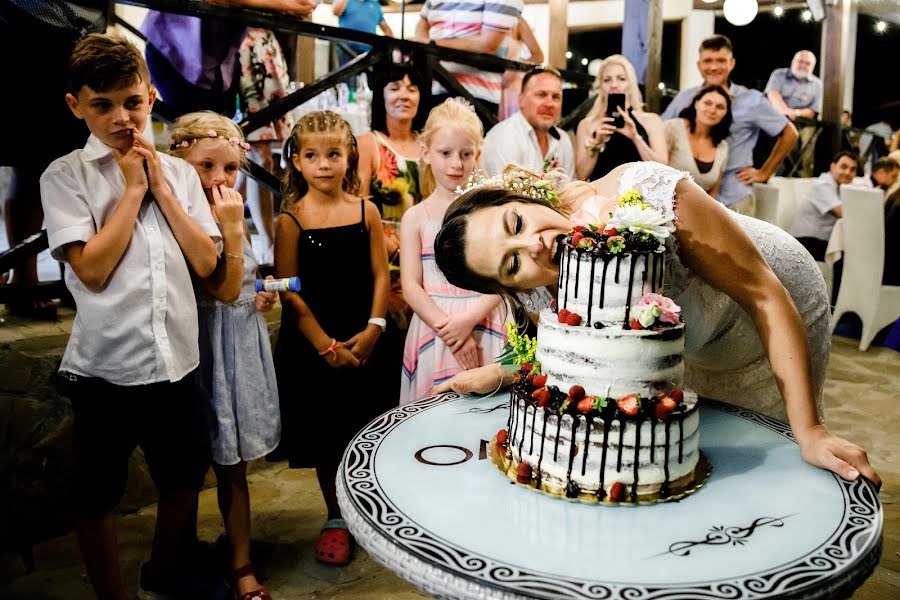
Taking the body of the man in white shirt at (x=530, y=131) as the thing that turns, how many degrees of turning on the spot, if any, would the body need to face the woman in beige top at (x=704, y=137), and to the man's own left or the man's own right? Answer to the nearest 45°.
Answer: approximately 90° to the man's own left

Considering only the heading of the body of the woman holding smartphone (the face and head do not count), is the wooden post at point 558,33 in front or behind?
behind

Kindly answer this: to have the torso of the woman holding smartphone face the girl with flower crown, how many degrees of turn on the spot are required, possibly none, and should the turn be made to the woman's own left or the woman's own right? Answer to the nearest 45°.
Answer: approximately 45° to the woman's own right

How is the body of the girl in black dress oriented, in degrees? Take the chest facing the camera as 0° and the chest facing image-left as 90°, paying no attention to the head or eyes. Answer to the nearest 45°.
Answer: approximately 0°

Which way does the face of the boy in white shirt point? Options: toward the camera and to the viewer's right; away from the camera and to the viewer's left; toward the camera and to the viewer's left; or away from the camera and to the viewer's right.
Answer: toward the camera and to the viewer's right

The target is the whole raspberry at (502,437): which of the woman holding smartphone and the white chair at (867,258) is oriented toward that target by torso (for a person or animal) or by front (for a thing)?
the woman holding smartphone

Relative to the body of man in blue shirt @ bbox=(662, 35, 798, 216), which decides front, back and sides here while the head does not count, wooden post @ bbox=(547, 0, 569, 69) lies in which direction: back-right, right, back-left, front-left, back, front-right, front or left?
right

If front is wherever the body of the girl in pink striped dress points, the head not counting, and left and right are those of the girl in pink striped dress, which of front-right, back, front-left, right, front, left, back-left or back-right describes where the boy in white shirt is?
right

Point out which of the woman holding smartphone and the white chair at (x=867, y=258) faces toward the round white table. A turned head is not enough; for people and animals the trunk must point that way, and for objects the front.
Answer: the woman holding smartphone

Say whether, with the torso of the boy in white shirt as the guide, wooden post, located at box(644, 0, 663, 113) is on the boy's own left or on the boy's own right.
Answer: on the boy's own left

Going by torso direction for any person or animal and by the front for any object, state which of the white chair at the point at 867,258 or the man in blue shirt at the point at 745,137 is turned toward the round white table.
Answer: the man in blue shirt

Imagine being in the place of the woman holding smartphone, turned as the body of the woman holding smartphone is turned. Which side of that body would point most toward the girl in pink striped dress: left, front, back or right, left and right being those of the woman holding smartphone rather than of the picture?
front

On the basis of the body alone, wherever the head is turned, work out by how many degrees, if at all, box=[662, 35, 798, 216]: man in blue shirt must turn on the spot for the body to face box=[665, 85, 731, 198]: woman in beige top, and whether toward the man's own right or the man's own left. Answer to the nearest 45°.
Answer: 0° — they already face them

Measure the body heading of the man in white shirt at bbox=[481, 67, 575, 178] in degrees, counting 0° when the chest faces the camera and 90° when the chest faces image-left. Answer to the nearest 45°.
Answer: approximately 315°
